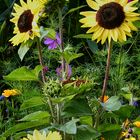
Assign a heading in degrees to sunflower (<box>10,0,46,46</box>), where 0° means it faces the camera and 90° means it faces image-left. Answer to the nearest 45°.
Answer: approximately 45°
